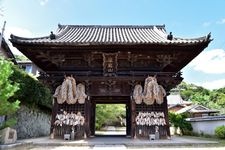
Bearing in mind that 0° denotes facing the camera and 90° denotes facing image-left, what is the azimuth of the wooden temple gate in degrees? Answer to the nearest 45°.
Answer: approximately 0°

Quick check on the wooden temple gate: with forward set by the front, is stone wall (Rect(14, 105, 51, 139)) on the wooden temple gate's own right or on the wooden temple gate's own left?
on the wooden temple gate's own right

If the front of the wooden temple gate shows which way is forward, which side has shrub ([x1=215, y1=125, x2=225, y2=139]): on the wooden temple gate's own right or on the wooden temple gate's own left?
on the wooden temple gate's own left
